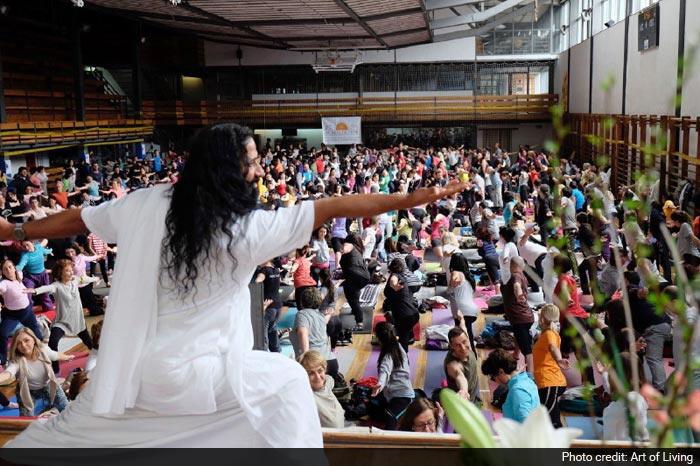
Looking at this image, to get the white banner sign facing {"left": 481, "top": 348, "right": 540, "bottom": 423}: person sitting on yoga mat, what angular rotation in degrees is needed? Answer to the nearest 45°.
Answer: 0° — it already faces them

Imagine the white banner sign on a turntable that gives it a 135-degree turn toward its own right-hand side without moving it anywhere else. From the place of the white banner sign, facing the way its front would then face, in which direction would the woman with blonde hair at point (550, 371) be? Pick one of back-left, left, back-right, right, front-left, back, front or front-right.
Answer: back-left

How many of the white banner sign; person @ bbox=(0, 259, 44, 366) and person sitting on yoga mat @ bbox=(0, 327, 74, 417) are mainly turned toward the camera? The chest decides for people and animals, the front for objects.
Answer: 3

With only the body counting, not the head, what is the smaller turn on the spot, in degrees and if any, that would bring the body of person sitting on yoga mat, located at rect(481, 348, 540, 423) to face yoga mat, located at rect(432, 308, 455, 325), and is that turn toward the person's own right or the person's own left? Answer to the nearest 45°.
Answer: approximately 90° to the person's own right

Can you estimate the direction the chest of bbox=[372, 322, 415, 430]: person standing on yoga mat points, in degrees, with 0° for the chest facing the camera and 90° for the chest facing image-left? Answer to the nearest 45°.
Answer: approximately 135°

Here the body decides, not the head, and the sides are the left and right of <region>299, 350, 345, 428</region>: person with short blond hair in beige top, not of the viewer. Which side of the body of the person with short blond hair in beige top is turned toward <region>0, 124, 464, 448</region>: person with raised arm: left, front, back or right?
front

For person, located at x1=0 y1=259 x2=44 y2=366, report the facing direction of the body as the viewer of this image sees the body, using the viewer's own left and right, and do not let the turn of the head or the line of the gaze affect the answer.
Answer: facing the viewer

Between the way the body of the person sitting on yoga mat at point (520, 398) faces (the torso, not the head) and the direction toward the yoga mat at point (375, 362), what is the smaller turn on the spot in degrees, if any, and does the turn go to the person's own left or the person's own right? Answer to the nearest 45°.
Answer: approximately 45° to the person's own right

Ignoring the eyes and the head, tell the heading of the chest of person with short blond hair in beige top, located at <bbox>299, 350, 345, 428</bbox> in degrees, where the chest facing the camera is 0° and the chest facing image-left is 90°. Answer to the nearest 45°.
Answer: approximately 0°

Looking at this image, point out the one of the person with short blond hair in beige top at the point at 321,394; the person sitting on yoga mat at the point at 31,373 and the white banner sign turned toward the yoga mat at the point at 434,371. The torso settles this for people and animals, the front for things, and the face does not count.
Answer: the white banner sign

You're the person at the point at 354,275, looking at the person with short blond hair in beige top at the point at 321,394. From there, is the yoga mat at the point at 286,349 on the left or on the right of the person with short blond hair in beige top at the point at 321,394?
right
